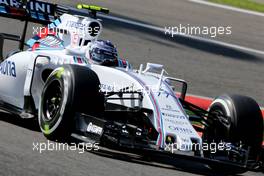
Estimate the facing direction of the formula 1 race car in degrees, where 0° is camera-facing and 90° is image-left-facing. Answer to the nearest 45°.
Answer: approximately 315°
